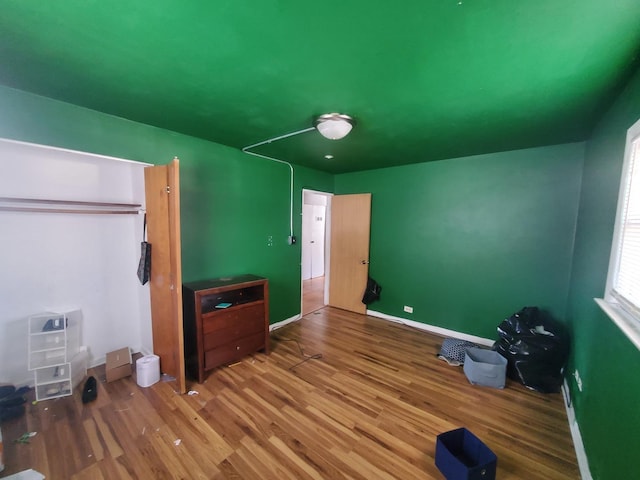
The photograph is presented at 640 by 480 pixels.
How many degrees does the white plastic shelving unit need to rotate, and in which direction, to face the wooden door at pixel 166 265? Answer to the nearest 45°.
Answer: approximately 45° to its left

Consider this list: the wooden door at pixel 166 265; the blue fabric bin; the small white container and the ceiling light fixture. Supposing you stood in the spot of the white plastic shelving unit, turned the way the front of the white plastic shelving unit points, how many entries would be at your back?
0

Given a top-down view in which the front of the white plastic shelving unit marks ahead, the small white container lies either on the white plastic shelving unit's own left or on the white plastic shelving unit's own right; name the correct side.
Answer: on the white plastic shelving unit's own left

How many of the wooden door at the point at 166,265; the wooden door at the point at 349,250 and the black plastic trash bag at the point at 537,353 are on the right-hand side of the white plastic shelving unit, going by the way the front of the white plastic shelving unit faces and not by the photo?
0

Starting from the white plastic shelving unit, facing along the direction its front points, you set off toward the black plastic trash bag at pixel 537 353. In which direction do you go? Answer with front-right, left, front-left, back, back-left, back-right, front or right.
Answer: front-left

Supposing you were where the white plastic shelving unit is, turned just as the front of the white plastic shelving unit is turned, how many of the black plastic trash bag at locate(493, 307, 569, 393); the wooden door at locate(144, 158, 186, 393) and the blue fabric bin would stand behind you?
0

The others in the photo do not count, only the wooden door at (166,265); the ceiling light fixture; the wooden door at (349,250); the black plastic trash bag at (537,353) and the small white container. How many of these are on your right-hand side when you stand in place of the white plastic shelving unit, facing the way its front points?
0

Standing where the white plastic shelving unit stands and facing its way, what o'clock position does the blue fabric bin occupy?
The blue fabric bin is roughly at 11 o'clock from the white plastic shelving unit.

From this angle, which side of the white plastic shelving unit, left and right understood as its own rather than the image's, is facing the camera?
front

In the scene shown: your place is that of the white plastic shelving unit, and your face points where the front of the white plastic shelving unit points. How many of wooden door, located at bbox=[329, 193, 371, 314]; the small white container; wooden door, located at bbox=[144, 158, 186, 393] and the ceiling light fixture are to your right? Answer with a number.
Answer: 0
